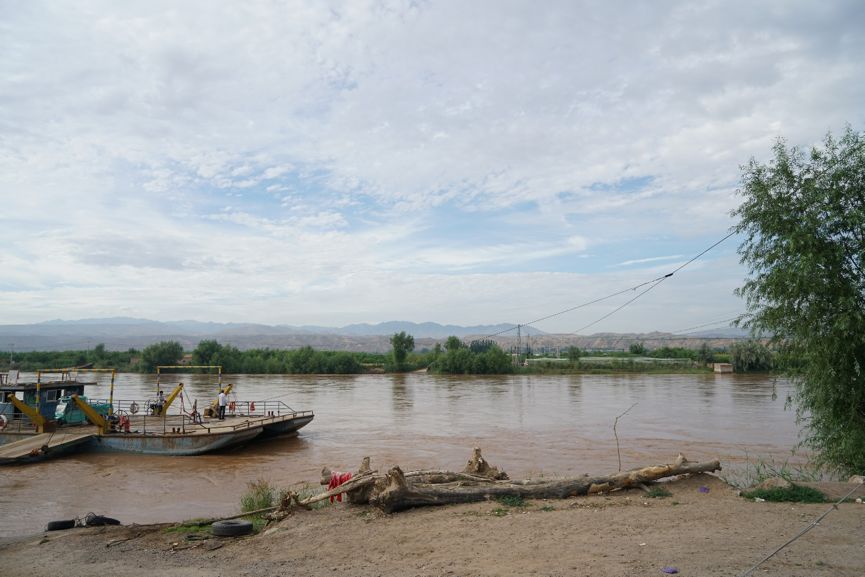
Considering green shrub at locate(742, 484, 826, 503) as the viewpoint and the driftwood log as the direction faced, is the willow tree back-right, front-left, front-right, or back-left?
back-right

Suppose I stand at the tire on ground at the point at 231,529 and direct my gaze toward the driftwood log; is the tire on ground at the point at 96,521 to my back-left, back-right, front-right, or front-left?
back-left

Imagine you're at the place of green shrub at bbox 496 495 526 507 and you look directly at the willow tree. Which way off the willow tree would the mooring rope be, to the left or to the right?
right
